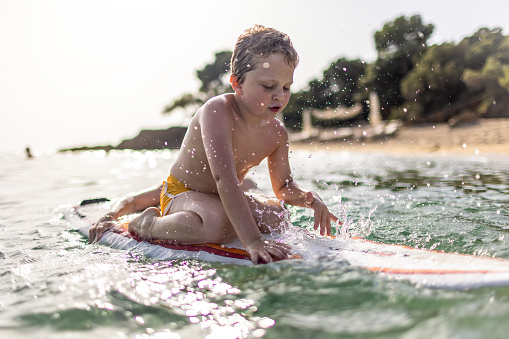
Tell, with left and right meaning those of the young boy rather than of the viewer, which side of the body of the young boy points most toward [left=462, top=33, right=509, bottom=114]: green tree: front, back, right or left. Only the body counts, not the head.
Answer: left

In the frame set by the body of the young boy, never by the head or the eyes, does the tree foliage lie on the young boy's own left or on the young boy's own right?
on the young boy's own left

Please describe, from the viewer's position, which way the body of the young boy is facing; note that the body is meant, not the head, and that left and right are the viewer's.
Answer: facing the viewer and to the right of the viewer

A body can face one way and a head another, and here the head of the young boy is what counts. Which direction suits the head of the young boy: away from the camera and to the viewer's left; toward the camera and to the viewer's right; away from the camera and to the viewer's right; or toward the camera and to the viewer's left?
toward the camera and to the viewer's right

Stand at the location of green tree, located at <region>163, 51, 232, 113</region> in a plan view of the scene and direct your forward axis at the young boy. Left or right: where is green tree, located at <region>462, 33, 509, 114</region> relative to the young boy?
left

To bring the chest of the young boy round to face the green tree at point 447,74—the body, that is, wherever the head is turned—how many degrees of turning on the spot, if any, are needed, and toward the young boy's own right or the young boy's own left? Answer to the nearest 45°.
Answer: approximately 90° to the young boy's own left
